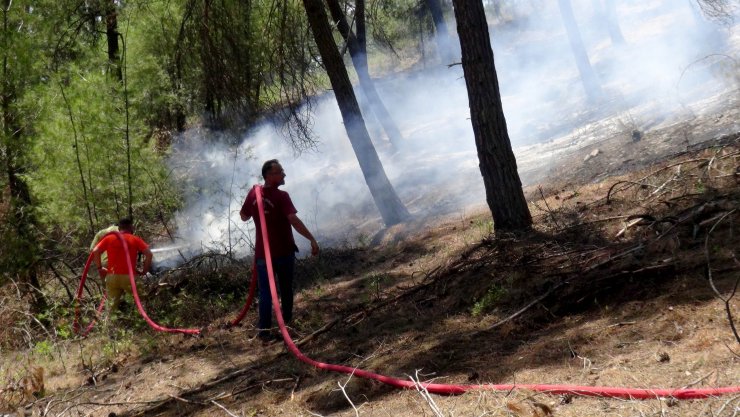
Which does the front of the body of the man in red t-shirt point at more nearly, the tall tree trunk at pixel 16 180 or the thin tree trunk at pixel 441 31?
the thin tree trunk

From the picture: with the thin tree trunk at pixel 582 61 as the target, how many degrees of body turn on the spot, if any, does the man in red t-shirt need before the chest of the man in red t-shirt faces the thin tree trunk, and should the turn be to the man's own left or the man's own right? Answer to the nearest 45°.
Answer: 0° — they already face it

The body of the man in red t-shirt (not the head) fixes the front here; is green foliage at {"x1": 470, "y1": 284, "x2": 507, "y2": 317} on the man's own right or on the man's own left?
on the man's own right

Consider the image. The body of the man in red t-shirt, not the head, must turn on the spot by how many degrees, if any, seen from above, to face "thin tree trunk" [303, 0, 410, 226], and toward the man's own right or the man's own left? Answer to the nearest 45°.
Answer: approximately 45° to the man's own left

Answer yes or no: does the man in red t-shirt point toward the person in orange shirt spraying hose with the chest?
no

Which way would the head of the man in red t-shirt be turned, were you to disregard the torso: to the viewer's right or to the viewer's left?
to the viewer's right

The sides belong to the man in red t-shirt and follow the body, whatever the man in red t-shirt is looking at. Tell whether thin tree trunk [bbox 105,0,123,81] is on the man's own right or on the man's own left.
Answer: on the man's own left

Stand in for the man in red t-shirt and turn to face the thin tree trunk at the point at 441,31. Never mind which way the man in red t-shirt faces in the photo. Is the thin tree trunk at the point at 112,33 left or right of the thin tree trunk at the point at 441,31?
left
